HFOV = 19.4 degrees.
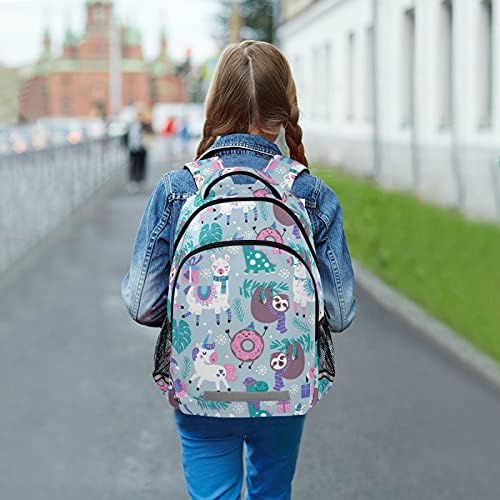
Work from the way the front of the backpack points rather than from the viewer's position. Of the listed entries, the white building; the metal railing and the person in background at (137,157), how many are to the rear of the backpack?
3

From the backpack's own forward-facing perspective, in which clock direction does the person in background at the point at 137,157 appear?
The person in background is roughly at 6 o'clock from the backpack.

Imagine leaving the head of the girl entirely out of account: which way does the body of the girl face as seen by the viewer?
away from the camera

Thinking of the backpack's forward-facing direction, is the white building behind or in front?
behind

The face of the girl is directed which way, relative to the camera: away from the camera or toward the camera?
away from the camera

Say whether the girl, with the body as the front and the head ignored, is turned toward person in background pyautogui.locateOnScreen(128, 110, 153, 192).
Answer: yes

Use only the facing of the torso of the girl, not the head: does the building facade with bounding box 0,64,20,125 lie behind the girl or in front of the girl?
in front

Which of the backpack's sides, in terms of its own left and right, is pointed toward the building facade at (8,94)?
back

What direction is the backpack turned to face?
toward the camera
